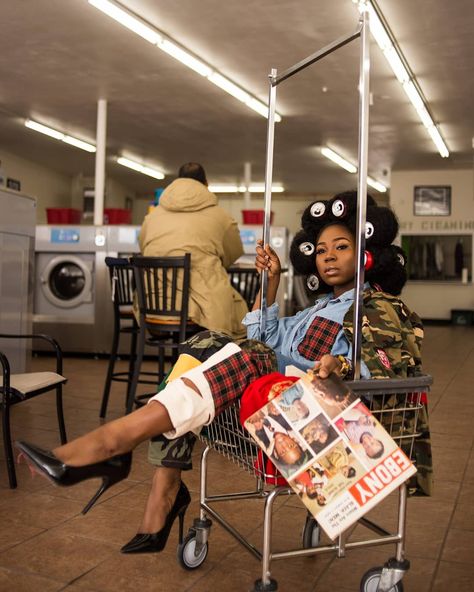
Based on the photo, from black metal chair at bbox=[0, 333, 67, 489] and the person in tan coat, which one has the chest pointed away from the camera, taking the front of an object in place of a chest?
the person in tan coat

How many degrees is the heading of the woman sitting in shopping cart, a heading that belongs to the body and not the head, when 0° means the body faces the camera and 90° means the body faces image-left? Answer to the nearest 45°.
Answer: approximately 45°

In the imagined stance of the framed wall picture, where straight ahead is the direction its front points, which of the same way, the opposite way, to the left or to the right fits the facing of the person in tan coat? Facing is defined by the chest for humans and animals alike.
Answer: the opposite way

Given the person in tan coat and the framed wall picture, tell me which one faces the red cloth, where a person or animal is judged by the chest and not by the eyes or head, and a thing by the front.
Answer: the framed wall picture

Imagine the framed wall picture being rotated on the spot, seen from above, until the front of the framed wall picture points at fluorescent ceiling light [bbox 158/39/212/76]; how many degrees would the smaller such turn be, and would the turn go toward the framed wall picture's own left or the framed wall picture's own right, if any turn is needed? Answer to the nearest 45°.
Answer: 0° — it already faces it

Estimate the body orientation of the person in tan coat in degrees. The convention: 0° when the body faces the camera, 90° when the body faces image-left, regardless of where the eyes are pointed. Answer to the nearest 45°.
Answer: approximately 180°

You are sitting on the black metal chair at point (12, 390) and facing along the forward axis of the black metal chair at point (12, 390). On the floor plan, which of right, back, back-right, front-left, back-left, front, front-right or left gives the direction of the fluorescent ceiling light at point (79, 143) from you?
back-left

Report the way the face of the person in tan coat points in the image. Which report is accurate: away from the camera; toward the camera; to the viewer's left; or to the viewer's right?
away from the camera

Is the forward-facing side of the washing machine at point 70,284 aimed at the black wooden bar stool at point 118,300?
yes
